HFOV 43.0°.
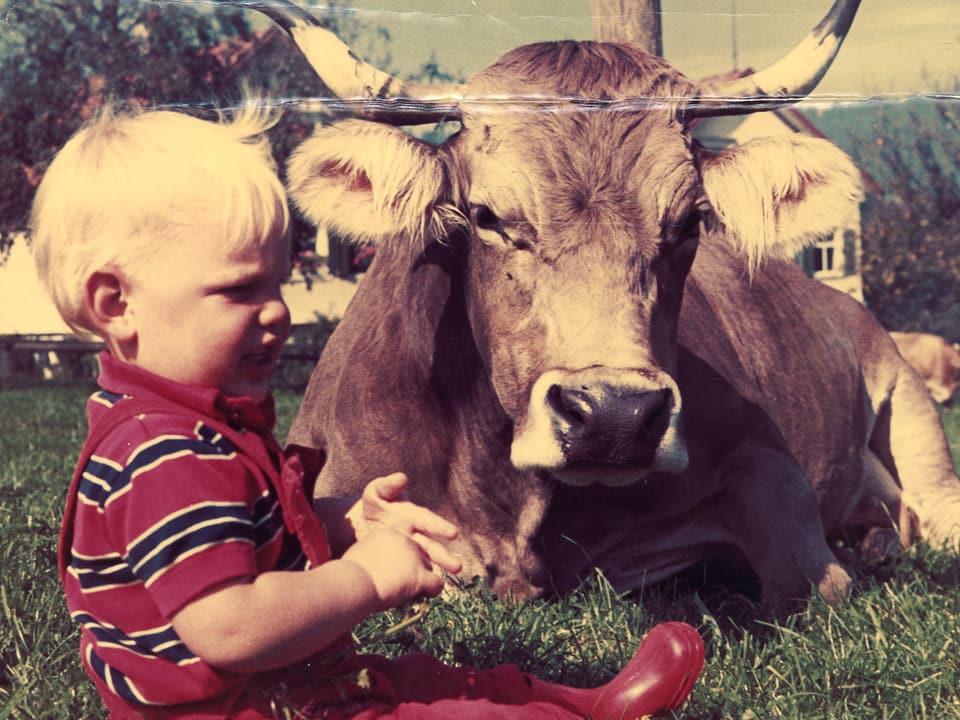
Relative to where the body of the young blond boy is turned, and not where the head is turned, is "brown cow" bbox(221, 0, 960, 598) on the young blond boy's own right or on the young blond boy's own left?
on the young blond boy's own left

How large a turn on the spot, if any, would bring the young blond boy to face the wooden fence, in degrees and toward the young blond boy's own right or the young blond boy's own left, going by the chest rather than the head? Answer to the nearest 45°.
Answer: approximately 90° to the young blond boy's own left

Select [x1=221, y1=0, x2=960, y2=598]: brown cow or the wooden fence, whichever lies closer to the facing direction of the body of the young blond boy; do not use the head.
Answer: the brown cow

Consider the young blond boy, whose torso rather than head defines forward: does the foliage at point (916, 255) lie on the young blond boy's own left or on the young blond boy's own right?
on the young blond boy's own left

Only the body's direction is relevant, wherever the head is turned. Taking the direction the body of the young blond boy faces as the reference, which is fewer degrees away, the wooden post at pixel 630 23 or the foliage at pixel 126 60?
the wooden post

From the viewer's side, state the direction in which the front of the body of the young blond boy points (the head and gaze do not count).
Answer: to the viewer's right

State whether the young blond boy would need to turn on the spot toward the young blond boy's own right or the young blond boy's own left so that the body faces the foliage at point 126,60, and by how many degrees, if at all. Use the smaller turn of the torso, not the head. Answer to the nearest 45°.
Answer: approximately 90° to the young blond boy's own left

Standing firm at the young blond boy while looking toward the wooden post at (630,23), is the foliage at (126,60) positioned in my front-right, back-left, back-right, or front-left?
front-left

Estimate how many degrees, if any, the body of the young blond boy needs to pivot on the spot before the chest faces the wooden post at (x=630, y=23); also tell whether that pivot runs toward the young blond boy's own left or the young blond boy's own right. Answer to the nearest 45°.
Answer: approximately 45° to the young blond boy's own left
